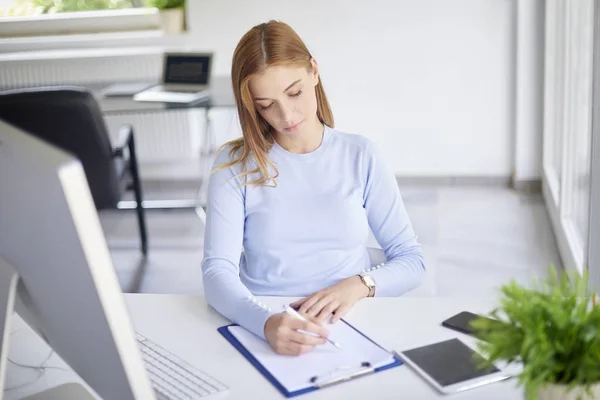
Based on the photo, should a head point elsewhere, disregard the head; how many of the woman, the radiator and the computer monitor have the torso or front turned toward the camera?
2

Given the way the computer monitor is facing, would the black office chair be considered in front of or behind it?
in front

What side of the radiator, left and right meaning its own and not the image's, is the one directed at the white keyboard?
front

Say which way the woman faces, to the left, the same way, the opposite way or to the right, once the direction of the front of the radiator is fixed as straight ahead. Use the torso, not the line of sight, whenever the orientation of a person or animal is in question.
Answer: the same way

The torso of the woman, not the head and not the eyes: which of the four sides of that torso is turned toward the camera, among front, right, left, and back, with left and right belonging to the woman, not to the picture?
front

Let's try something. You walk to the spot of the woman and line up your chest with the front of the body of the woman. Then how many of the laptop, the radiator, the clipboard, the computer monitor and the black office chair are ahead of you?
2

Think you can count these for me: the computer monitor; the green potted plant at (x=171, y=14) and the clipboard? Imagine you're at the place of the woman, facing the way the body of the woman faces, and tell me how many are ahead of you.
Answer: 2

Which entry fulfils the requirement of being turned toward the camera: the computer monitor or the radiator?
the radiator

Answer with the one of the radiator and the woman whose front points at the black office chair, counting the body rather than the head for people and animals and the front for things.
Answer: the radiator

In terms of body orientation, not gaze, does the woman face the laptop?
no

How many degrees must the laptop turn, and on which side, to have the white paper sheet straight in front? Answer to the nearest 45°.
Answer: approximately 45° to its left

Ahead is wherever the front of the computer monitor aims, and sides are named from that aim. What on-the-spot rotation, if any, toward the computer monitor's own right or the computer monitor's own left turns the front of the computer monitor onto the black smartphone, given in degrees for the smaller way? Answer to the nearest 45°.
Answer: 0° — it already faces it

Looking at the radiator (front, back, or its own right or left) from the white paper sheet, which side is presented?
front

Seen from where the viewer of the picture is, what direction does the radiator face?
facing the viewer

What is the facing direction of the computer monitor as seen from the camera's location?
facing away from the viewer and to the right of the viewer

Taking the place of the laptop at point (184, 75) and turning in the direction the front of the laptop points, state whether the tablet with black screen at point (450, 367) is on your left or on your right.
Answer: on your left

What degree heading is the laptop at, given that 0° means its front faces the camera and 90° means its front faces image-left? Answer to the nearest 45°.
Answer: approximately 45°
